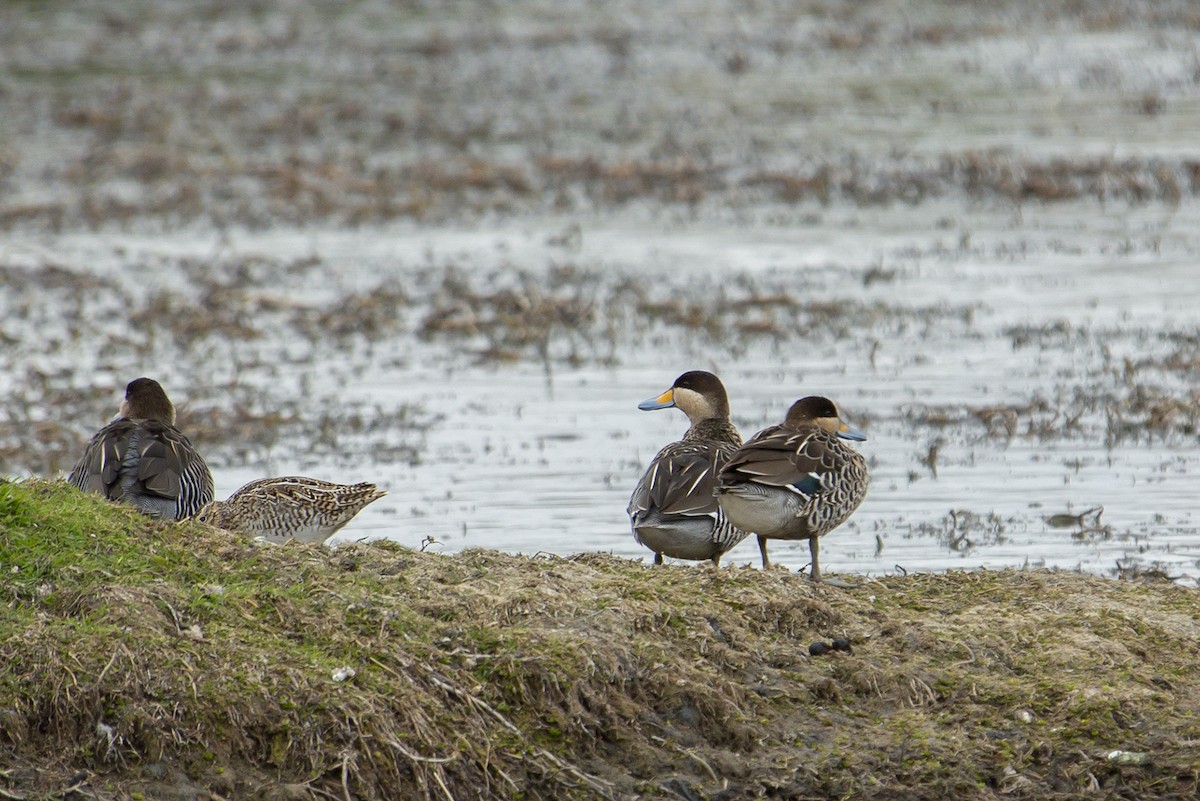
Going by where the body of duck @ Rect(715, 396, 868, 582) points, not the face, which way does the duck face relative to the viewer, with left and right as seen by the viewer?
facing away from the viewer and to the right of the viewer

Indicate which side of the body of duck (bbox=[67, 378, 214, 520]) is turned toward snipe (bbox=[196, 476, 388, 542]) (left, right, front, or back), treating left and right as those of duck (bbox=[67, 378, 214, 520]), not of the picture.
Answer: right

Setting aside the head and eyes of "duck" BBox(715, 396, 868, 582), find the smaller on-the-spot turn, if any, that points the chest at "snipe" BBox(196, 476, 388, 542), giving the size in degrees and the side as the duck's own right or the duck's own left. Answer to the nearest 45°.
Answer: approximately 135° to the duck's own left

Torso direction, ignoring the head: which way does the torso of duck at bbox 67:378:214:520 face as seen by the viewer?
away from the camera

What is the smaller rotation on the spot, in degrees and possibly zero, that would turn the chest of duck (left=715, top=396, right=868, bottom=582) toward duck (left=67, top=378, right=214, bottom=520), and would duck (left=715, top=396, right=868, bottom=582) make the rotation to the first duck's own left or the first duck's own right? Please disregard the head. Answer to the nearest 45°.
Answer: approximately 135° to the first duck's own left

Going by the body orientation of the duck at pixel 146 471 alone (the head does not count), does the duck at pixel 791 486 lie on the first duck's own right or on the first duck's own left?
on the first duck's own right

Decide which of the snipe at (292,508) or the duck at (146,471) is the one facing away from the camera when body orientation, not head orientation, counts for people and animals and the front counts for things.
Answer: the duck at (146,471)

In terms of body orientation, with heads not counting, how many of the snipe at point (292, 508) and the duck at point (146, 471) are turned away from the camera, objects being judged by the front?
1
